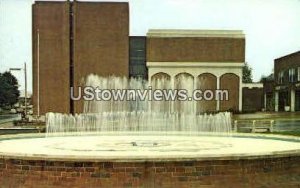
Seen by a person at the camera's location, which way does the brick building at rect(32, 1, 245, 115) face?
facing the viewer
